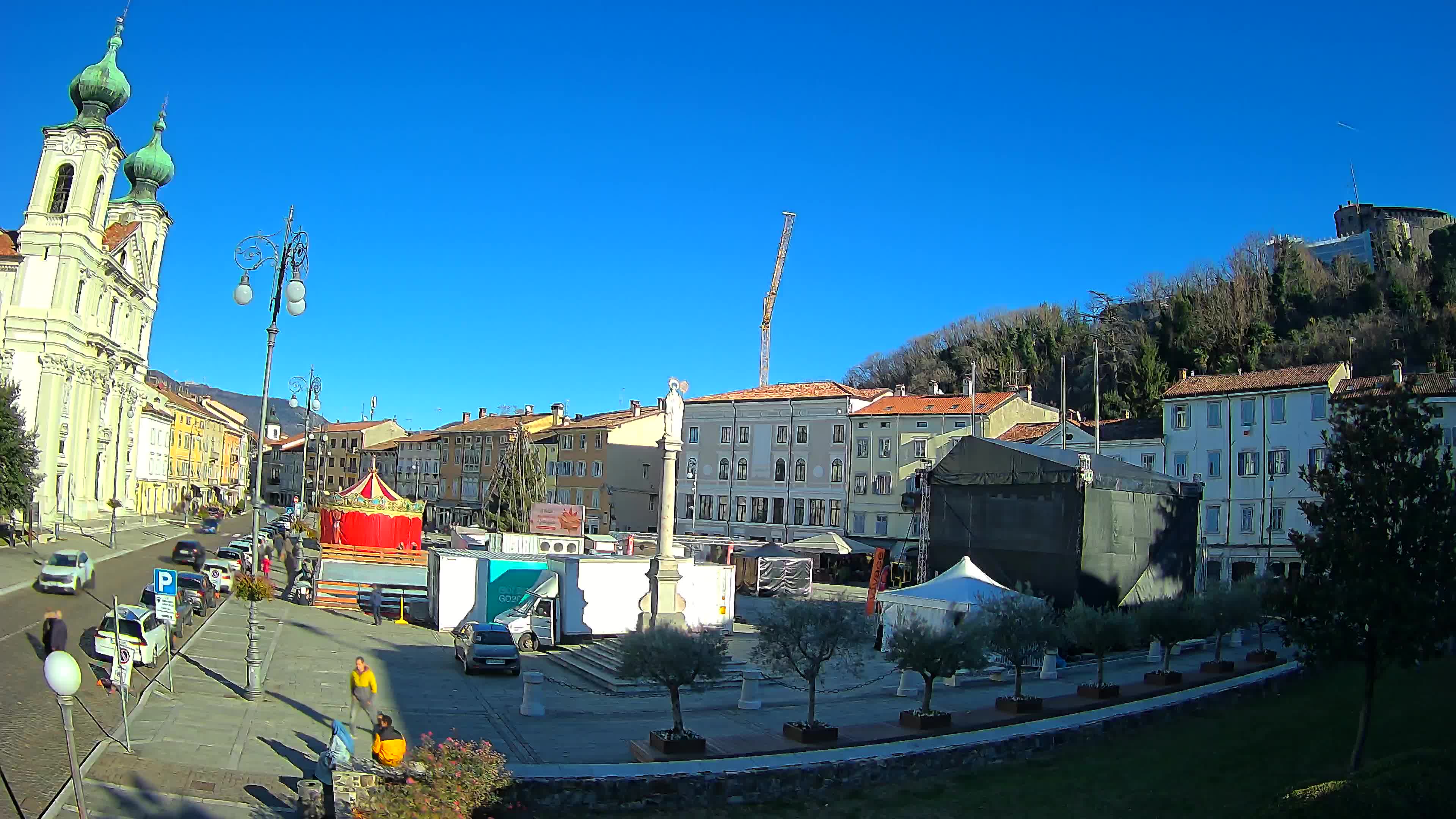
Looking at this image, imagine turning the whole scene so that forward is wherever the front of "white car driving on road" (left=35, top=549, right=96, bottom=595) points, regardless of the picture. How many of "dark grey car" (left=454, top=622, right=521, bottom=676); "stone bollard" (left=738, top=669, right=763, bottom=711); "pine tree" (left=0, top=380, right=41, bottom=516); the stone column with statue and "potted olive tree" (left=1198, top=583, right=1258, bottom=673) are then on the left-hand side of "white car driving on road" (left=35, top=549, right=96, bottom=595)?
4

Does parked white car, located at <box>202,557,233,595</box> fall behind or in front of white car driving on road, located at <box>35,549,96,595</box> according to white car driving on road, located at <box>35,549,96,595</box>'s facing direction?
behind

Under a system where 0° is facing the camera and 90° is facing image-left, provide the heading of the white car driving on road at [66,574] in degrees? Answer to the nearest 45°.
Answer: approximately 45°

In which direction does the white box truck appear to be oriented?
to the viewer's left

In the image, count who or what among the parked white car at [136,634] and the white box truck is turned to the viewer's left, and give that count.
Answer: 1

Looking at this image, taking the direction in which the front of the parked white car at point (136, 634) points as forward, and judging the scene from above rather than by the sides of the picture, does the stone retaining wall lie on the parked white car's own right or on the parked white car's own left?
on the parked white car's own right

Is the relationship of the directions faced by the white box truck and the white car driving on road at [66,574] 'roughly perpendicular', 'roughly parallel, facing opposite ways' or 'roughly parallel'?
roughly perpendicular

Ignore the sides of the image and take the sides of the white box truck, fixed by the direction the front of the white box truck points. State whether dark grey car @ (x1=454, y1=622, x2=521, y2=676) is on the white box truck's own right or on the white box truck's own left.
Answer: on the white box truck's own left

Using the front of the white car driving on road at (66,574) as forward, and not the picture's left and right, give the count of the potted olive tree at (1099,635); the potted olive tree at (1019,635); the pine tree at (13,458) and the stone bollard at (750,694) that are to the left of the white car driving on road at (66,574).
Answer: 3

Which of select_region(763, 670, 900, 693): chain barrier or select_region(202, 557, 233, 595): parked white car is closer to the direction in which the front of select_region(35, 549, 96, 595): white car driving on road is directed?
the chain barrier
